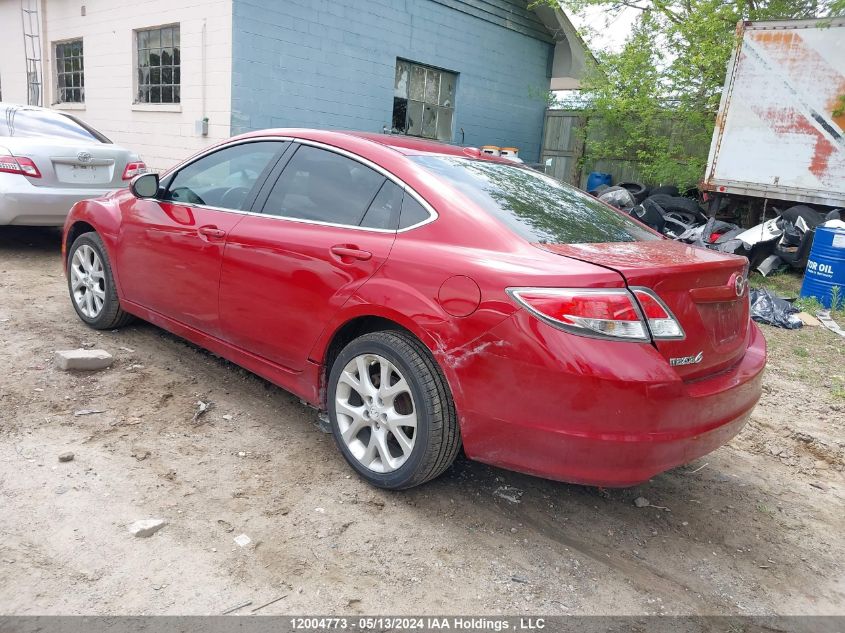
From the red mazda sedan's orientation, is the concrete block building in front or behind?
in front

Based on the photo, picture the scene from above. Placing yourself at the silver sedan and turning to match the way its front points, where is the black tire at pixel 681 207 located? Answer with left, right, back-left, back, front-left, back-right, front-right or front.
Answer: back-right

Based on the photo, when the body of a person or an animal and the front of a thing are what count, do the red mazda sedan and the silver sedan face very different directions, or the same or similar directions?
same or similar directions

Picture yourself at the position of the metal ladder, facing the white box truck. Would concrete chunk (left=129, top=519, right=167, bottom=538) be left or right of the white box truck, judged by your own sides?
right

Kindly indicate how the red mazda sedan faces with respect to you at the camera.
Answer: facing away from the viewer and to the left of the viewer

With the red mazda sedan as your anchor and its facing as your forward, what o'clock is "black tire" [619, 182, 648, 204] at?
The black tire is roughly at 2 o'clock from the red mazda sedan.

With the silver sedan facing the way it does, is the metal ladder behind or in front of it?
in front

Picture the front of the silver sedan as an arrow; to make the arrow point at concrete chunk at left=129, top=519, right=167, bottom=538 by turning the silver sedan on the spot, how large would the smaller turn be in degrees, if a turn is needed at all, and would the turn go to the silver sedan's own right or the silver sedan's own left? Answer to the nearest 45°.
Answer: approximately 135° to the silver sedan's own left

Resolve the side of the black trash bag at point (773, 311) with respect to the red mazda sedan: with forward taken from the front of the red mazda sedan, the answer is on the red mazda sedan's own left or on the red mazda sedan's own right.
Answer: on the red mazda sedan's own right

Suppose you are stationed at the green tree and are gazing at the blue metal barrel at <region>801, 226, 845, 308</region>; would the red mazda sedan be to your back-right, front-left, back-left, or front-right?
front-right

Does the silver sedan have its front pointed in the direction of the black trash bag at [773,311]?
no

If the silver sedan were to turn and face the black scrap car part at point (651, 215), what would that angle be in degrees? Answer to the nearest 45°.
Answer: approximately 135° to its right

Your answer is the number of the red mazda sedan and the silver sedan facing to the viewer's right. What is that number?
0

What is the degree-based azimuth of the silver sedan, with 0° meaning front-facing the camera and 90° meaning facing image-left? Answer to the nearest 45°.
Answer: approximately 135°

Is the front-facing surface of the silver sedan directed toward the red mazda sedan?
no

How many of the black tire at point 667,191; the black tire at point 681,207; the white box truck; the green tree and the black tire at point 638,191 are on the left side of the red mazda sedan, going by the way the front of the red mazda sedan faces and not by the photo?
0
